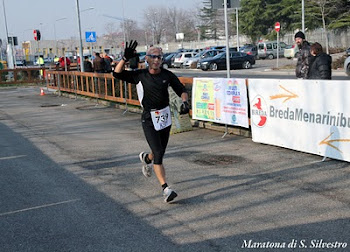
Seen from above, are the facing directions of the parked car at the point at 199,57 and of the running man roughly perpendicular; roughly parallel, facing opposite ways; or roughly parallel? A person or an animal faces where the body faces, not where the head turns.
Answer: roughly perpendicular

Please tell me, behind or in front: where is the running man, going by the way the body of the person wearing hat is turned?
in front

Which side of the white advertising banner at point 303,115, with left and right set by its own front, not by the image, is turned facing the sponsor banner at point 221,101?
right

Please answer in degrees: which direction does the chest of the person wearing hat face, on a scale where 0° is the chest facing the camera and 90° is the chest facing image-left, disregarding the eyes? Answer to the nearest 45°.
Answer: approximately 45°

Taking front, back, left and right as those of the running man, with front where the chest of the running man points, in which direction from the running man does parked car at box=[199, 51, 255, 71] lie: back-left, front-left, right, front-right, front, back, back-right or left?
back-left

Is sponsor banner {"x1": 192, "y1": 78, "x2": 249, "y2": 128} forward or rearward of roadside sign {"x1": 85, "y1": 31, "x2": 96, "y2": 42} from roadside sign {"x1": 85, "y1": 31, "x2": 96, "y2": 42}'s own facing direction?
forward

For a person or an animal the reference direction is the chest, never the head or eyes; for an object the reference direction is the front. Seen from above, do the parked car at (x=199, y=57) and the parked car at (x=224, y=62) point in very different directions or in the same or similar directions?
same or similar directions

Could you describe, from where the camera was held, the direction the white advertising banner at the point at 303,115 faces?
facing the viewer and to the left of the viewer

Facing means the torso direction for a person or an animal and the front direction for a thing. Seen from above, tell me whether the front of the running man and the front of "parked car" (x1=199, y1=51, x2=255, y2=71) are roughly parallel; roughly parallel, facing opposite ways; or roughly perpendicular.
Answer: roughly perpendicular

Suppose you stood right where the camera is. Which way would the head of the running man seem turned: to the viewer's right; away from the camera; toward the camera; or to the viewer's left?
toward the camera

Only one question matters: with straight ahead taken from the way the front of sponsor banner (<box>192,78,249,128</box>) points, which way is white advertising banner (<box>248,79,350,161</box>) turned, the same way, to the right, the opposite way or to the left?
the same way

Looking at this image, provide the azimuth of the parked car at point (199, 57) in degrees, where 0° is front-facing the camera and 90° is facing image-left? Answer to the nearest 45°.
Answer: approximately 45°

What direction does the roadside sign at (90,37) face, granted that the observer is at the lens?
facing the viewer

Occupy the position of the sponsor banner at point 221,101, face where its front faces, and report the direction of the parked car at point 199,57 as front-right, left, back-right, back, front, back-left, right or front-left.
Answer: back-right

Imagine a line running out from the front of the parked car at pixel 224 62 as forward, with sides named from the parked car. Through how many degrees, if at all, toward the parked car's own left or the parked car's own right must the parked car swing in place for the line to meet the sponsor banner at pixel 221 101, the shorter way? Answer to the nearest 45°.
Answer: approximately 45° to the parked car's own left

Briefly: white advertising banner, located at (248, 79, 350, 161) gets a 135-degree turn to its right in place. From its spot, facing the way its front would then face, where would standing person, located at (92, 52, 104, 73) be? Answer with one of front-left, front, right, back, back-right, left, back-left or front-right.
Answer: front-left

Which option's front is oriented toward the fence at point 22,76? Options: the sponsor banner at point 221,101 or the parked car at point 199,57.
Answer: the parked car

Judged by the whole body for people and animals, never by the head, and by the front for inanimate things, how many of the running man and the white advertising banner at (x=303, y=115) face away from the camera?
0

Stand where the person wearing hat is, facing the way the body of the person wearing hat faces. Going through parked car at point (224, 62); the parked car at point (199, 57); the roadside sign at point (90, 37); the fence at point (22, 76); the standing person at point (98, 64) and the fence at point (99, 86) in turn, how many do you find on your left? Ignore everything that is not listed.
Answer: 0
